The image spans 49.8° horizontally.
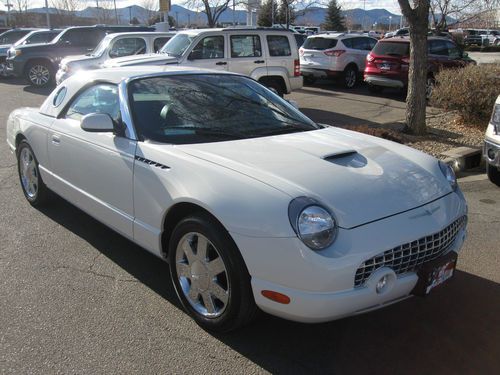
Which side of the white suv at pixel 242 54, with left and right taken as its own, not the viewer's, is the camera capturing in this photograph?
left

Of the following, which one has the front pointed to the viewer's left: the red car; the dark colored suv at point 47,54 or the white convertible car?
the dark colored suv

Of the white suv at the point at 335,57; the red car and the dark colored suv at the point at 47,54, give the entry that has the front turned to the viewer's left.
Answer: the dark colored suv

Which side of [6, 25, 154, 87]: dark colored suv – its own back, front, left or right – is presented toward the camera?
left

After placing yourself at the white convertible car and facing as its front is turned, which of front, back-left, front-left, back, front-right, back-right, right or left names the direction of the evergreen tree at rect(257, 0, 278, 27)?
back-left

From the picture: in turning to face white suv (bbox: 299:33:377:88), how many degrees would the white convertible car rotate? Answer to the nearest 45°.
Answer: approximately 135° to its left

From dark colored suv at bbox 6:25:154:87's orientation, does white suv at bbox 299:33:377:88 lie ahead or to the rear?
to the rear

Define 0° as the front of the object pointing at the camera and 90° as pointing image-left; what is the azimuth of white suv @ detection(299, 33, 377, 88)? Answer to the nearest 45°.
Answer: approximately 225°

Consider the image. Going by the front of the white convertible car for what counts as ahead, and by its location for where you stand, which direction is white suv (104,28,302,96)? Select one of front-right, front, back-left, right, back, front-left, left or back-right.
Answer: back-left

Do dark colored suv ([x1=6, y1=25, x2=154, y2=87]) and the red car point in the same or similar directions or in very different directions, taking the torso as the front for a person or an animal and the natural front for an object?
very different directions

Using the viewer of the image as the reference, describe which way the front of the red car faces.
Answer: facing away from the viewer and to the right of the viewer

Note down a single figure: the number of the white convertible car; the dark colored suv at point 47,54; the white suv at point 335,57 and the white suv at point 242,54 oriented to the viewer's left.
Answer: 2

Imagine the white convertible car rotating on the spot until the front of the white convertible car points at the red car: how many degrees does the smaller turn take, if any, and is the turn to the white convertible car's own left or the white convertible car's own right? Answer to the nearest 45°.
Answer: approximately 135° to the white convertible car's own left
